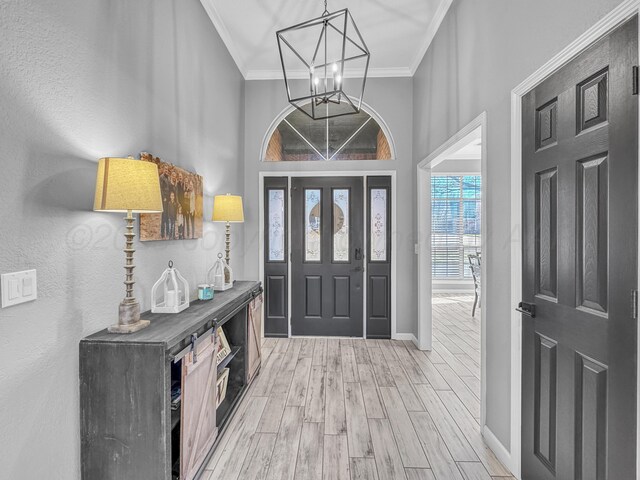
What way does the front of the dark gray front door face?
toward the camera

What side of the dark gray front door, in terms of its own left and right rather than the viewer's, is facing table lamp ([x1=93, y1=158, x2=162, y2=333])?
front

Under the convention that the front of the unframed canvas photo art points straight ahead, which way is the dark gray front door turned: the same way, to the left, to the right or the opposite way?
to the right

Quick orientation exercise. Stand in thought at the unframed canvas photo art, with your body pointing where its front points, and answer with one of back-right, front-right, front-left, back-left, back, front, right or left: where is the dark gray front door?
left

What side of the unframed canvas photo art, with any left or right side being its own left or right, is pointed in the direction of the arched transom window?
left

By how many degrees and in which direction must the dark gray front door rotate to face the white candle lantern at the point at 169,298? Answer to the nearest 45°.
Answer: approximately 45° to its right

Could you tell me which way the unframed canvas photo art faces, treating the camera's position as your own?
facing the viewer and to the right of the viewer

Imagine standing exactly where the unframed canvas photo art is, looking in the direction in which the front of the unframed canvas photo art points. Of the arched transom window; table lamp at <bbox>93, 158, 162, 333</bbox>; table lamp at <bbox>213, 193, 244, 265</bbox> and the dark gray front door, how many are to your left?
3

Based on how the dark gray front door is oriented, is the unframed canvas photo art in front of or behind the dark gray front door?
in front

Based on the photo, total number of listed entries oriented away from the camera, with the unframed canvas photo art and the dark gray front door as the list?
0

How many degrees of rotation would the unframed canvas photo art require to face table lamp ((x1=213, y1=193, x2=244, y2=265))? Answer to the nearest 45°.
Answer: approximately 90° to its left
